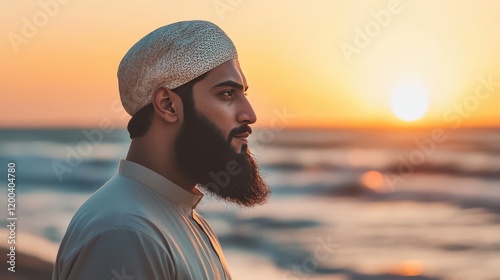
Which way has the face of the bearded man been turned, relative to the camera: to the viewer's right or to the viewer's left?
to the viewer's right

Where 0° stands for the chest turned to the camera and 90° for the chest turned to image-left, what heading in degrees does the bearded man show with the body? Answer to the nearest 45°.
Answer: approximately 270°
